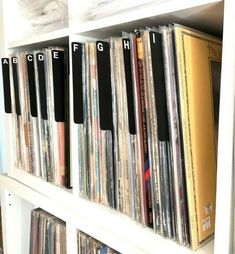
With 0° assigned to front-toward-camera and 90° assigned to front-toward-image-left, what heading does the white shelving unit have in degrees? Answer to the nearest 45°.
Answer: approximately 45°
